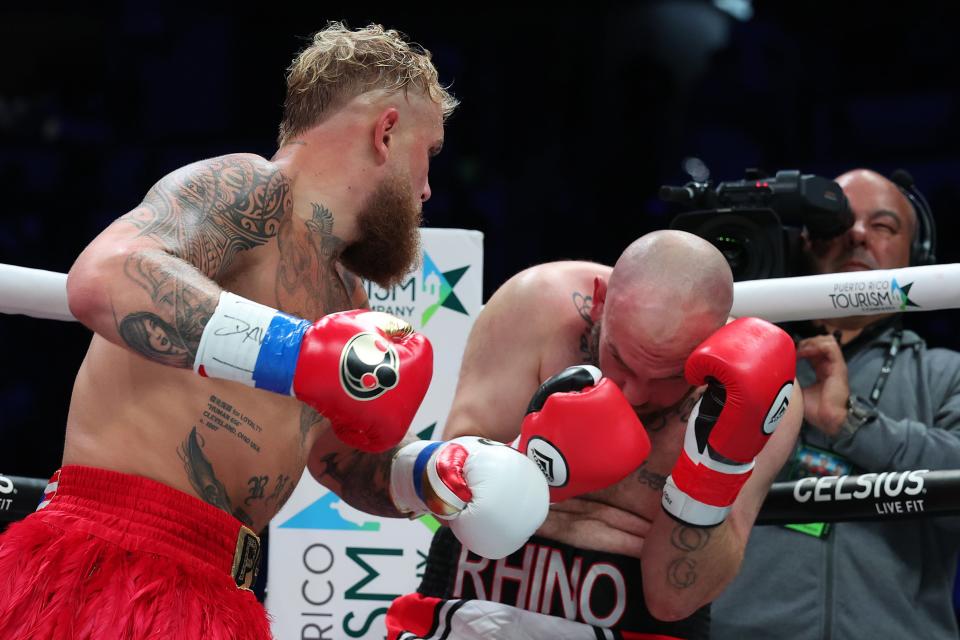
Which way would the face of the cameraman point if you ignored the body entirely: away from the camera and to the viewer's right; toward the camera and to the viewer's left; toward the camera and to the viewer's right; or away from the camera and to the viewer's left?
toward the camera and to the viewer's left

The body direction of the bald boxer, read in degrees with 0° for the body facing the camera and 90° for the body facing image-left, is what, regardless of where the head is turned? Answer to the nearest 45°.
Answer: approximately 0°

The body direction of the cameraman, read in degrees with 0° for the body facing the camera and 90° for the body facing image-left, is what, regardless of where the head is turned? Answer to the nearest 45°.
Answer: approximately 45°

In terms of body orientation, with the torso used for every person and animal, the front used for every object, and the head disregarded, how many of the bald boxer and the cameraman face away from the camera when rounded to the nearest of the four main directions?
0

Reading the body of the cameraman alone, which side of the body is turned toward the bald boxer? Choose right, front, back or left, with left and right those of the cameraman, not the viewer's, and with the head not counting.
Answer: front
